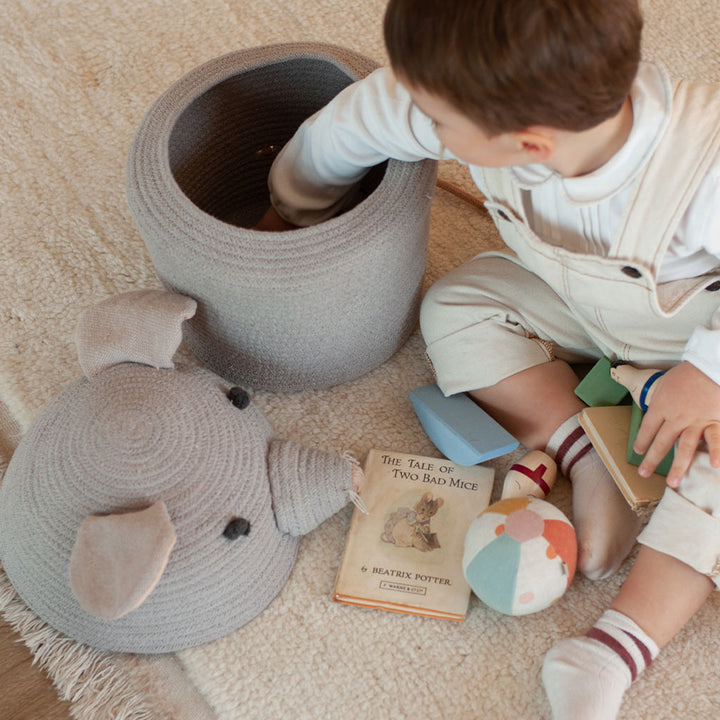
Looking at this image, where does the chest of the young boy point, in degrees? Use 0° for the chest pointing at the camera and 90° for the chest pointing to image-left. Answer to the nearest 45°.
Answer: approximately 45°

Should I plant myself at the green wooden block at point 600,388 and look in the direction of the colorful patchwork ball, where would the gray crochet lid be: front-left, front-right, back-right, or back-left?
front-right

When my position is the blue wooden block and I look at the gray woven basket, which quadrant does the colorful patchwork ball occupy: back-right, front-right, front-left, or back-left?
back-left

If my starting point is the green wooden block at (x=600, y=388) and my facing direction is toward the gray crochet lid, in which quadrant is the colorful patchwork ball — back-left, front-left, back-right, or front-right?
front-left
